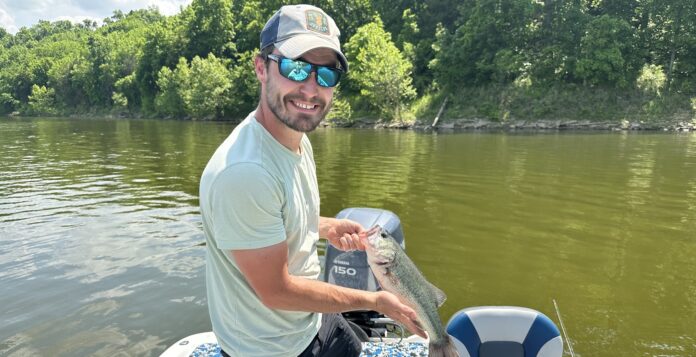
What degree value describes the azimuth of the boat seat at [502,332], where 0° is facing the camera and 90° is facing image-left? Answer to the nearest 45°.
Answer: approximately 0°

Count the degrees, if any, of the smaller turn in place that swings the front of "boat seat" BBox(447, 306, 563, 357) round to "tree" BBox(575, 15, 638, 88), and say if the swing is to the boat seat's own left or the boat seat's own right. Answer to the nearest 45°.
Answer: approximately 180°
